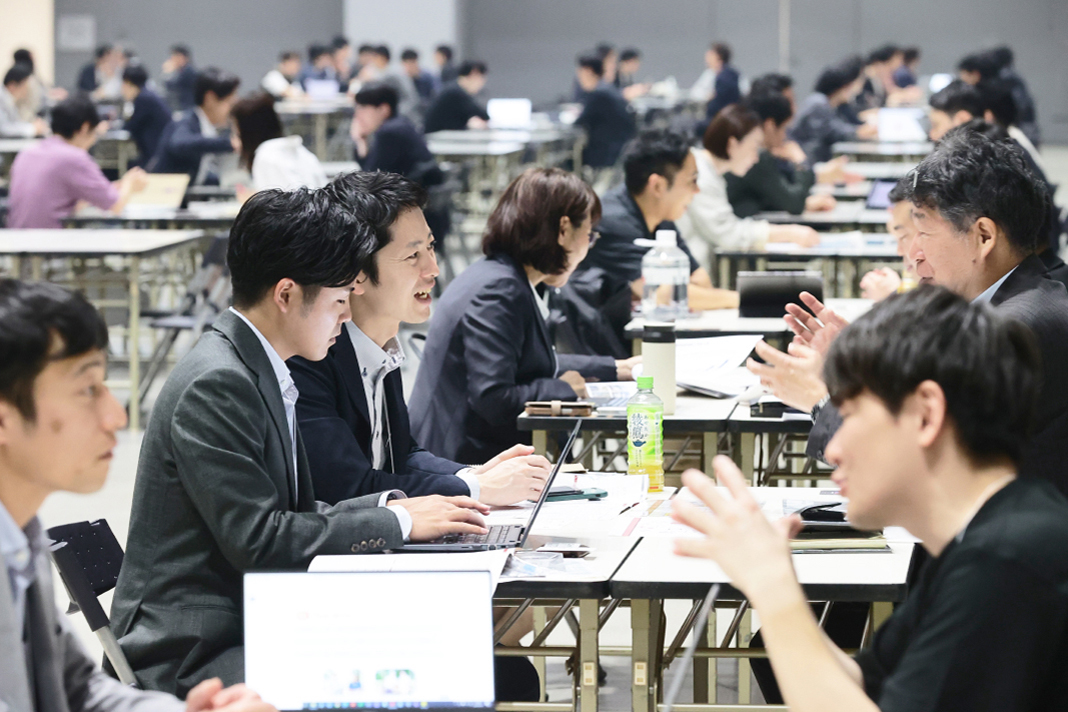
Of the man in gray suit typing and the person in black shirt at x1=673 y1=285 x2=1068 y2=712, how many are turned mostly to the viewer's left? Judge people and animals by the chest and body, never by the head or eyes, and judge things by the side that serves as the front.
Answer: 1

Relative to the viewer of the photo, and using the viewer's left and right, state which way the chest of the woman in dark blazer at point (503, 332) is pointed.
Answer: facing to the right of the viewer

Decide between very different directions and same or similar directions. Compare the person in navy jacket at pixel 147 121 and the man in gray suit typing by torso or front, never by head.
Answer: very different directions

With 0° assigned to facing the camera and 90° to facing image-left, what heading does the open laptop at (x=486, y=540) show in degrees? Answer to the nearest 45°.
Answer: approximately 90°

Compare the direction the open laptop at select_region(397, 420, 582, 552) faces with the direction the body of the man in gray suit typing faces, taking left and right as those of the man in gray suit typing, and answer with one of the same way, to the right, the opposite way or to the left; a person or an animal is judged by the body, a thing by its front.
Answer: the opposite way

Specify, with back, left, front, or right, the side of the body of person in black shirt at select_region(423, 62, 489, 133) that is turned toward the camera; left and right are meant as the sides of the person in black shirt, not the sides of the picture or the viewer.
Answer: right

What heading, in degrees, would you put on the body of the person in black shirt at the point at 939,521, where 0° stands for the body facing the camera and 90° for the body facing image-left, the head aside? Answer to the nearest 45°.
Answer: approximately 90°

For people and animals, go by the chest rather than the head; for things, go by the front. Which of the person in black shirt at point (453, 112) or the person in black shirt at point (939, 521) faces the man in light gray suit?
the person in black shirt at point (939, 521)

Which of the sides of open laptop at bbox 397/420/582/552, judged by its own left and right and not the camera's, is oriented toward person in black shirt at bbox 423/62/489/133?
right

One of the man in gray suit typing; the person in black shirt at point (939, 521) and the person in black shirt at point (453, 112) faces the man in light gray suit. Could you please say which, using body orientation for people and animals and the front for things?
the person in black shirt at point (939, 521)

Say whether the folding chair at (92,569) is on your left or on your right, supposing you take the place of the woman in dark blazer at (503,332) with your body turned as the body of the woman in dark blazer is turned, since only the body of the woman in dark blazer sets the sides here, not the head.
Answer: on your right

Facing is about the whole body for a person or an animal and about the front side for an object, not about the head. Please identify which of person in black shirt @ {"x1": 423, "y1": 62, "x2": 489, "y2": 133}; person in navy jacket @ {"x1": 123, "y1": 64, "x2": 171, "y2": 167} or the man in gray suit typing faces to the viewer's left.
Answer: person in navy jacket @ {"x1": 123, "y1": 64, "x2": 171, "y2": 167}

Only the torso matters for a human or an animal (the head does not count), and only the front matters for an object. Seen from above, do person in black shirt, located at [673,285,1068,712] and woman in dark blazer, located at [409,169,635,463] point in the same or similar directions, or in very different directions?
very different directions

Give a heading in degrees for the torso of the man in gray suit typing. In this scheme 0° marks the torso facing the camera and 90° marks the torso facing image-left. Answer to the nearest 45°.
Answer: approximately 270°
